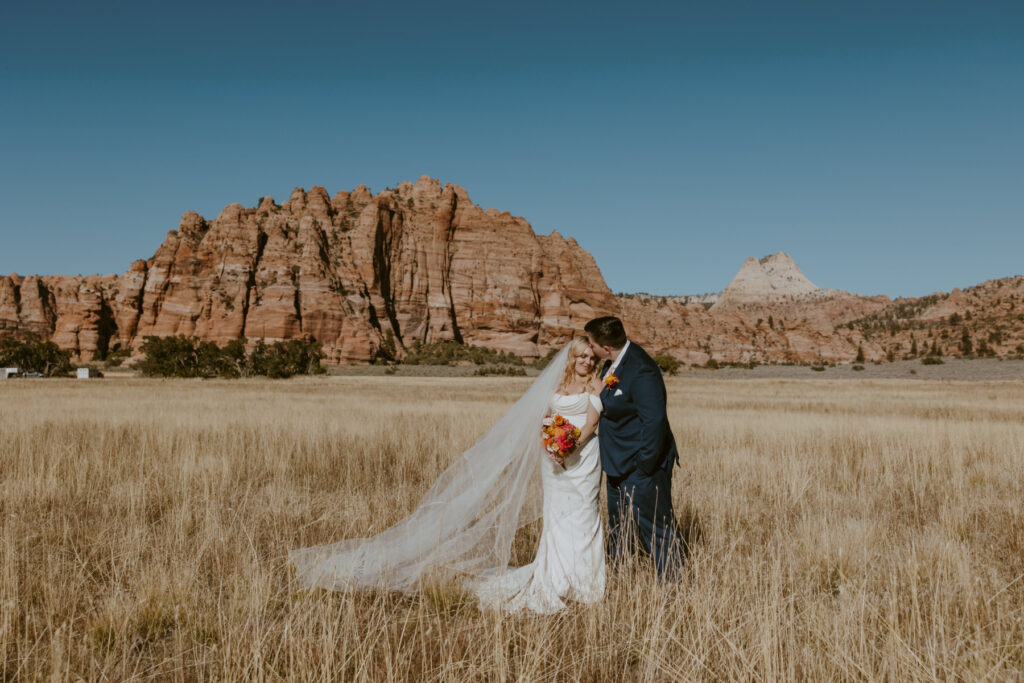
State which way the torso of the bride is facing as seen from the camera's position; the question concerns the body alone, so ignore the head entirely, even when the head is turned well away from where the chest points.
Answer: toward the camera

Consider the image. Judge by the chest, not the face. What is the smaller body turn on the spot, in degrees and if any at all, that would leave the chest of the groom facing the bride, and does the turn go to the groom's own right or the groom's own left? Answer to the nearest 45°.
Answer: approximately 45° to the groom's own right

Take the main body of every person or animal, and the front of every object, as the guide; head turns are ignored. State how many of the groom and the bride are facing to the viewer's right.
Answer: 0

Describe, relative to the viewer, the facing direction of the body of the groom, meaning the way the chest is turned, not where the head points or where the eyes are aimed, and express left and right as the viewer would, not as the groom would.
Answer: facing the viewer and to the left of the viewer

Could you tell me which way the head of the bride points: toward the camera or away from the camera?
toward the camera

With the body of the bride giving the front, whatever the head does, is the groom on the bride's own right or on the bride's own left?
on the bride's own left
